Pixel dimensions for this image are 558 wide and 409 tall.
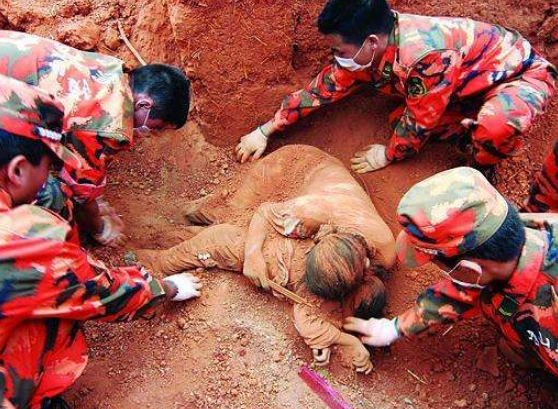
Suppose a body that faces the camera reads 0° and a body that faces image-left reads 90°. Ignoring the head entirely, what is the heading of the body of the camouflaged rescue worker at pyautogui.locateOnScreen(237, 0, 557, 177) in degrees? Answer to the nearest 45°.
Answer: approximately 90°

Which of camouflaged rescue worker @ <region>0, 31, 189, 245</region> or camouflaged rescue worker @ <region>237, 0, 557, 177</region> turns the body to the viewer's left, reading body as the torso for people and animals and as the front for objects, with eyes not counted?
camouflaged rescue worker @ <region>237, 0, 557, 177</region>

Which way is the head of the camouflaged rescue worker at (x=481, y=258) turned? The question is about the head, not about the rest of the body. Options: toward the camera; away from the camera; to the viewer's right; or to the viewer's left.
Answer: to the viewer's left

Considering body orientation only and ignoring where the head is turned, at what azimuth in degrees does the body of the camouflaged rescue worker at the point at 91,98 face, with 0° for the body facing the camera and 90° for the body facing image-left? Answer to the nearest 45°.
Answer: approximately 270°

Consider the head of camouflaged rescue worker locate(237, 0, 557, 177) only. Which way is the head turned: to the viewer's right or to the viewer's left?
to the viewer's left

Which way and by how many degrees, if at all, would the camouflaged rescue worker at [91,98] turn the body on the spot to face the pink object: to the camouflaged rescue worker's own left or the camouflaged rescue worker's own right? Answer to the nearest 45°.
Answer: approximately 45° to the camouflaged rescue worker's own right

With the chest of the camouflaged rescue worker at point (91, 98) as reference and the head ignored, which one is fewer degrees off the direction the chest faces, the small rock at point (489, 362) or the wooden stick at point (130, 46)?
the small rock

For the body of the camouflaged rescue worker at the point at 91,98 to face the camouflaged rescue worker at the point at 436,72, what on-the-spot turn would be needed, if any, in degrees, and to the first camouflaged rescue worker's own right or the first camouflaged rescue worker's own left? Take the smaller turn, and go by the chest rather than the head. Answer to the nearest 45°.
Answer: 0° — they already face them

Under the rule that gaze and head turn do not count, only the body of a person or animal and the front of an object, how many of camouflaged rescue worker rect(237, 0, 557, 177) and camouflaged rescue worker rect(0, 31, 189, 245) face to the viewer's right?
1

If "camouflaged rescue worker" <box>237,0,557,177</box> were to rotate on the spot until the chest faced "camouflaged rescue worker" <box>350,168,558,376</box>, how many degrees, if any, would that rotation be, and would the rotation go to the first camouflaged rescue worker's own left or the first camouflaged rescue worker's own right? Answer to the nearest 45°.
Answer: approximately 90° to the first camouflaged rescue worker's own left

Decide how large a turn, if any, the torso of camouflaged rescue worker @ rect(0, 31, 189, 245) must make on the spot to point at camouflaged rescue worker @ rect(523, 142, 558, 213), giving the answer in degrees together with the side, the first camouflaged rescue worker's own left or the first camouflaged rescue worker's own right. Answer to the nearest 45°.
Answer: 0° — they already face them
